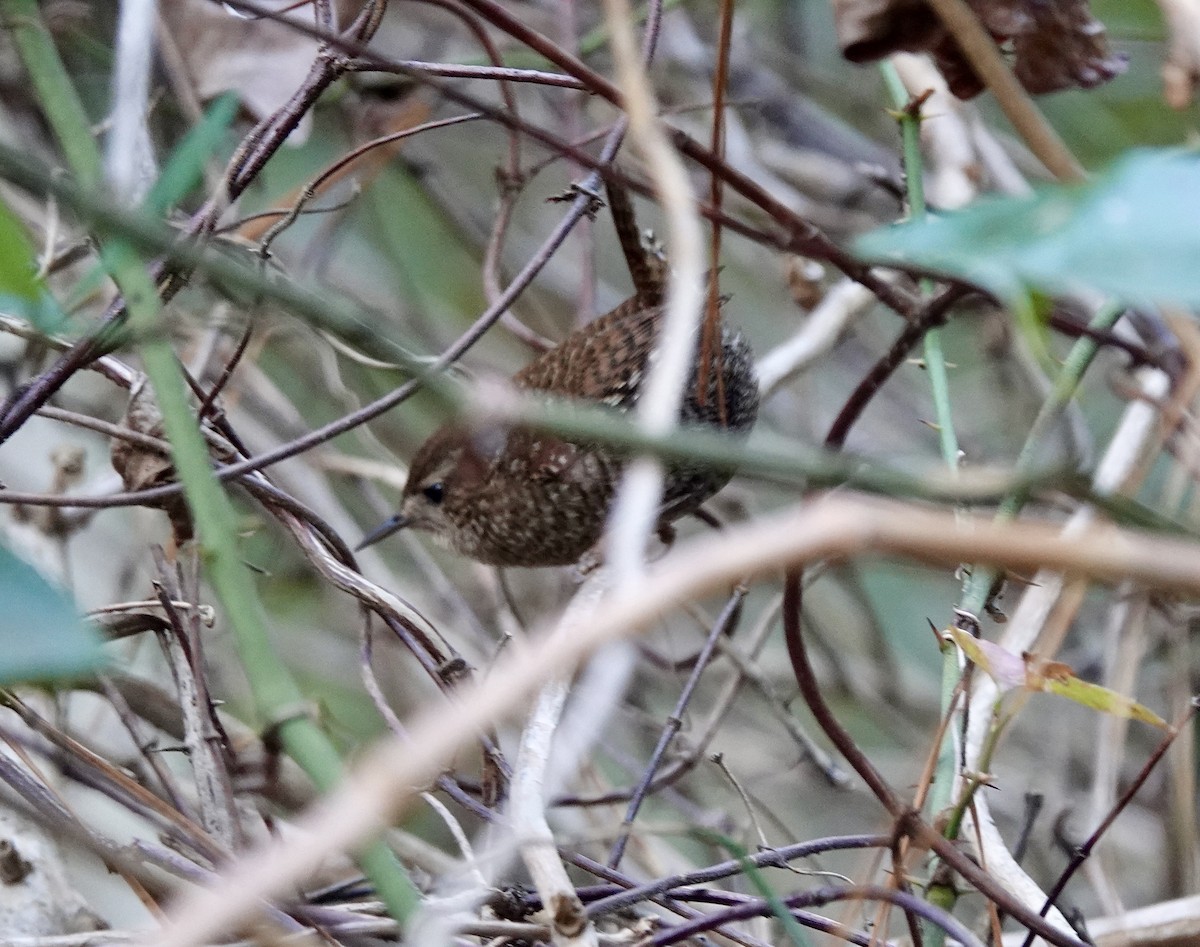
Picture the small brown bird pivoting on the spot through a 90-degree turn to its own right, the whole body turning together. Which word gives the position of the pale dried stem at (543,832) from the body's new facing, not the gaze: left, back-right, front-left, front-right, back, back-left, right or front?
back

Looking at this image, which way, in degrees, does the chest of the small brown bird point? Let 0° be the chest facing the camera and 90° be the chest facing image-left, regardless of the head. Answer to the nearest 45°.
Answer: approximately 90°

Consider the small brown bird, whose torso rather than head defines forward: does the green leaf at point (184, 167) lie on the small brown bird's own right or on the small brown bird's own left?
on the small brown bird's own left
